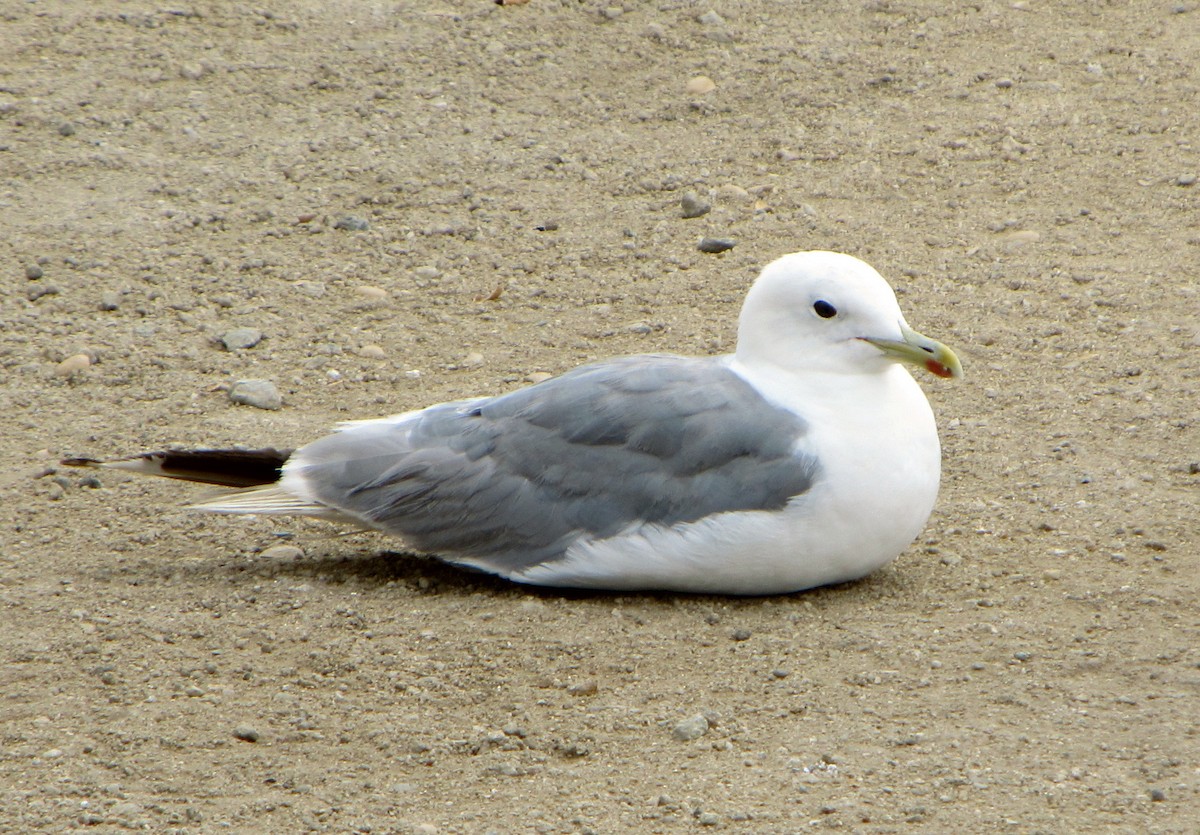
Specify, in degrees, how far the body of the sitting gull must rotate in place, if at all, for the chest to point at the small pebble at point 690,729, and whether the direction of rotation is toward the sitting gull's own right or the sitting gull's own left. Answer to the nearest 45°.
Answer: approximately 90° to the sitting gull's own right

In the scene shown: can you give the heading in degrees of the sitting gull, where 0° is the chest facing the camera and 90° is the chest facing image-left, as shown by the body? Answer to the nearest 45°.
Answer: approximately 270°

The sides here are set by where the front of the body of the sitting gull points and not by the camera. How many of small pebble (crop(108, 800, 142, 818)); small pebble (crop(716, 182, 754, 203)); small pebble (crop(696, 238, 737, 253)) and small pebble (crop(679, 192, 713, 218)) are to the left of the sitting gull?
3

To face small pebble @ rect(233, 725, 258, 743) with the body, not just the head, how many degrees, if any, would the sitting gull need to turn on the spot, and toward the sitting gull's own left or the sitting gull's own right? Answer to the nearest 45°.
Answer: approximately 135° to the sitting gull's own right

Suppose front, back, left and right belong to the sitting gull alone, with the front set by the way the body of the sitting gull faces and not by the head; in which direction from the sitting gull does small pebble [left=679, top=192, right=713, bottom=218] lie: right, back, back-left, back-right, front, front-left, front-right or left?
left

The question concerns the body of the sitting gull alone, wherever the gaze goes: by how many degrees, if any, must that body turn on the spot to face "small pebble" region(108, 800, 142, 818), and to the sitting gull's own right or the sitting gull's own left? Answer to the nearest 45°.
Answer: approximately 135° to the sitting gull's own right

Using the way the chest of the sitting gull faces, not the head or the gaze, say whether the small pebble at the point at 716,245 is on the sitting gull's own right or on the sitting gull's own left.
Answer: on the sitting gull's own left

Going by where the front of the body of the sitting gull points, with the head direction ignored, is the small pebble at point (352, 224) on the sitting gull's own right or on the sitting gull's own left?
on the sitting gull's own left

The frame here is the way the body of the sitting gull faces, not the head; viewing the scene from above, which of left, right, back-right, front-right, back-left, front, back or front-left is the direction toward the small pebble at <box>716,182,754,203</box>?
left

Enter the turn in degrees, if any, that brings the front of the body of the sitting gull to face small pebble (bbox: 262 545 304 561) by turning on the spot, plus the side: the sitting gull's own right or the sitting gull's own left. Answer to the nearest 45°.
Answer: approximately 135° to the sitting gull's own left
